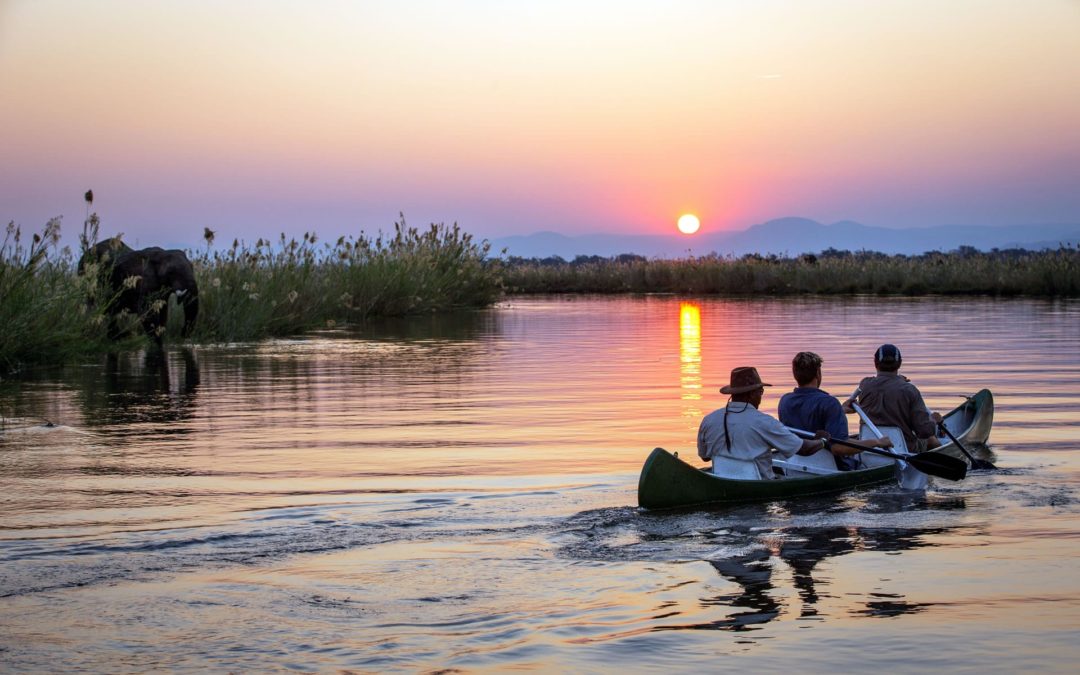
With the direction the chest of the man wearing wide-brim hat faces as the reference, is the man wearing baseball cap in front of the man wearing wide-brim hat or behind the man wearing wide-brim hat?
in front

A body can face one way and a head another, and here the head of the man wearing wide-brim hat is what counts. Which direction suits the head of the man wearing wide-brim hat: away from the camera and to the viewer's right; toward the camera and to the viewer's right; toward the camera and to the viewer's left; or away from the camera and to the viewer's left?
away from the camera and to the viewer's right

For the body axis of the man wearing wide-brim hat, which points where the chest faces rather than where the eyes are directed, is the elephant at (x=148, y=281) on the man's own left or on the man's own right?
on the man's own left

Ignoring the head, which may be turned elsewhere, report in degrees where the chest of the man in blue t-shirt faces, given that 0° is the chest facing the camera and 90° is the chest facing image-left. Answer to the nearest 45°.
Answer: approximately 225°

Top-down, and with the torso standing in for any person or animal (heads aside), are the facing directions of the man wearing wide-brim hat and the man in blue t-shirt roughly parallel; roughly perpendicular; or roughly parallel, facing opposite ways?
roughly parallel

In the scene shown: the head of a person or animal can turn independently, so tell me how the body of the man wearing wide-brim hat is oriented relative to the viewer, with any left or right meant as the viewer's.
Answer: facing away from the viewer and to the right of the viewer

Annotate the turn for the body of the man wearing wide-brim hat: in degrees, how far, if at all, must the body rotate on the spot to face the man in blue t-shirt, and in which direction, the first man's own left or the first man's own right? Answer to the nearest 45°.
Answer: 0° — they already face them

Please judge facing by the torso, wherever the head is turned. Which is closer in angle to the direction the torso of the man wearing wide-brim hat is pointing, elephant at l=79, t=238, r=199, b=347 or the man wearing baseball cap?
the man wearing baseball cap
